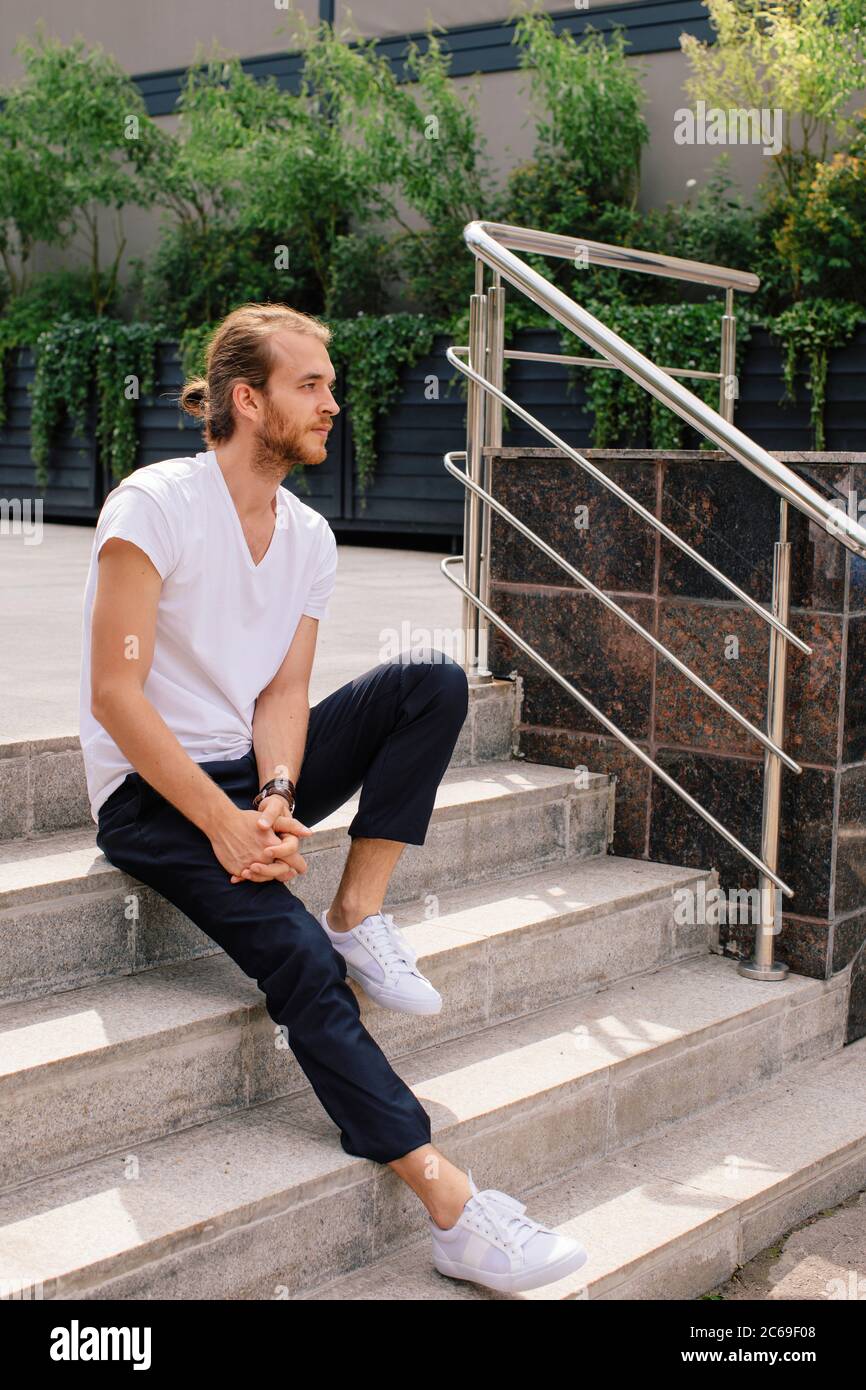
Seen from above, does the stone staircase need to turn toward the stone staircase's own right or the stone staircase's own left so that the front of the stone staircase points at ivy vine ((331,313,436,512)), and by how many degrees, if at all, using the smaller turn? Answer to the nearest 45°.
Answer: approximately 135° to the stone staircase's own left

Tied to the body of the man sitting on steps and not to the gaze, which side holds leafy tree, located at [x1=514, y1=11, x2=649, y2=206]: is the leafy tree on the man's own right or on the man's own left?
on the man's own left

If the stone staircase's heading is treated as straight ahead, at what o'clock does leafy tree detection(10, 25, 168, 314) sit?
The leafy tree is roughly at 7 o'clock from the stone staircase.

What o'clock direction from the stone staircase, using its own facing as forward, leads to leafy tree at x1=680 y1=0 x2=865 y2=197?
The leafy tree is roughly at 8 o'clock from the stone staircase.

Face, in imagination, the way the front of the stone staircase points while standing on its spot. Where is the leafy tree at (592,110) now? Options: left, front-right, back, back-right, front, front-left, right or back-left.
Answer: back-left

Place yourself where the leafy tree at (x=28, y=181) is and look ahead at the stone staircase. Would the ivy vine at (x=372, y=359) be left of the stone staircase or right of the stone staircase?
left

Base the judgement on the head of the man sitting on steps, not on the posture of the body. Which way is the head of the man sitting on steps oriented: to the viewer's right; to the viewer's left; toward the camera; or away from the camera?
to the viewer's right

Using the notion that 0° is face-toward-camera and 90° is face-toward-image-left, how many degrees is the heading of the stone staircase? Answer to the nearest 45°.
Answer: approximately 315°

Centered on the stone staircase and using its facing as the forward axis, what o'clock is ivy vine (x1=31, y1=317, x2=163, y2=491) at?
The ivy vine is roughly at 7 o'clock from the stone staircase.

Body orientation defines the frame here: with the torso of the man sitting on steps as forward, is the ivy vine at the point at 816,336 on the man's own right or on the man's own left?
on the man's own left

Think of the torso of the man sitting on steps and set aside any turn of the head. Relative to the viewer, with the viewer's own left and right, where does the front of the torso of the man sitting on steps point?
facing the viewer and to the right of the viewer
